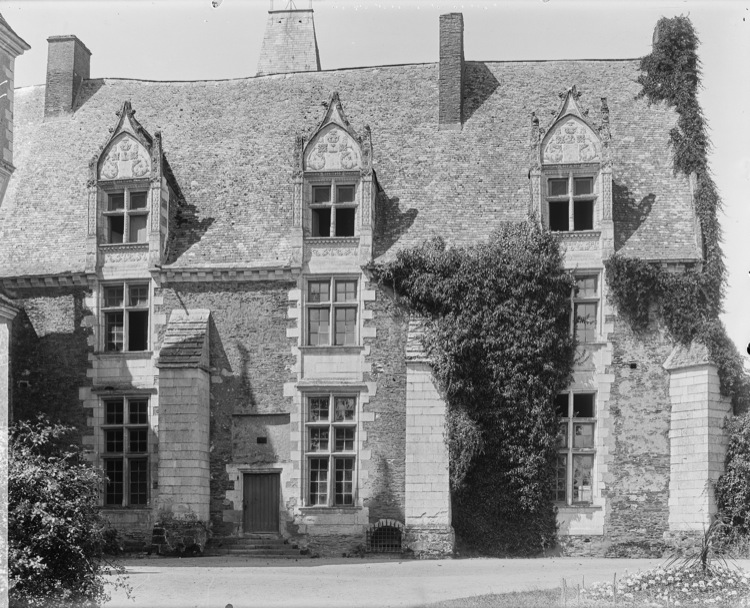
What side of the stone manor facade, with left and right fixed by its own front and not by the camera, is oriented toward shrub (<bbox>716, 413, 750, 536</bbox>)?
left

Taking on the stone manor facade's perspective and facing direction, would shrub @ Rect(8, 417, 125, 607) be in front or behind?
in front

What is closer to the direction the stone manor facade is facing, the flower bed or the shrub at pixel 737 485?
the flower bed

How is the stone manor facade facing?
toward the camera

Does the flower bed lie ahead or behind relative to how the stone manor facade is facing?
ahead
